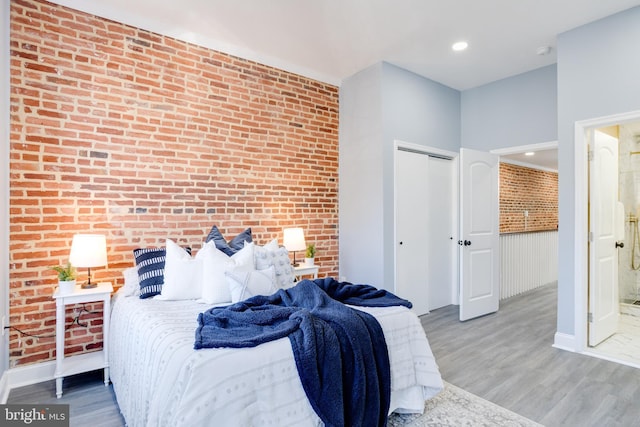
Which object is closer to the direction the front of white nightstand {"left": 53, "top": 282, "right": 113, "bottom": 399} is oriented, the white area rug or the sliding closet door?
the white area rug

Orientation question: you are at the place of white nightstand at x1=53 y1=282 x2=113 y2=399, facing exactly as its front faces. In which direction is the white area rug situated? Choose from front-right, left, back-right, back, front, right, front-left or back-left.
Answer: front

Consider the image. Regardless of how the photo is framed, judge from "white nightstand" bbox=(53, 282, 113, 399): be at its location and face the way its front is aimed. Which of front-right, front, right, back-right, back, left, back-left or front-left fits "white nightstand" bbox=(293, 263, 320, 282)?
front-left

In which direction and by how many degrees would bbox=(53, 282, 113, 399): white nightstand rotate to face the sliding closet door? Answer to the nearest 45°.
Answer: approximately 45° to its left

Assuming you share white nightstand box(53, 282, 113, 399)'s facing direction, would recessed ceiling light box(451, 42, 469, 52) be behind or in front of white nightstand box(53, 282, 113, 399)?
in front

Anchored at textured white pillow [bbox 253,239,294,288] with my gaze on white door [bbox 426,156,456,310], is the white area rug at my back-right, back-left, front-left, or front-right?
front-right

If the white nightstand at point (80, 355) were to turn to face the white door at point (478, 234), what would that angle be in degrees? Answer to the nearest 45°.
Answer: approximately 45° to its left

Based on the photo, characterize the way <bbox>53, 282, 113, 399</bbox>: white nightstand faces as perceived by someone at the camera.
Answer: facing the viewer and to the right of the viewer

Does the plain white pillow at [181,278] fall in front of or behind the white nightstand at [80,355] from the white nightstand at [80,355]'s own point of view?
in front

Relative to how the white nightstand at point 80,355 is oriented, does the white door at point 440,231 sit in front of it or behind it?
in front

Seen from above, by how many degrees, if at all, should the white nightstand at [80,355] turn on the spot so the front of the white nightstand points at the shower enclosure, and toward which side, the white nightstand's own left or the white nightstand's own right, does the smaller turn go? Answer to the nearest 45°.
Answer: approximately 45° to the white nightstand's own left
